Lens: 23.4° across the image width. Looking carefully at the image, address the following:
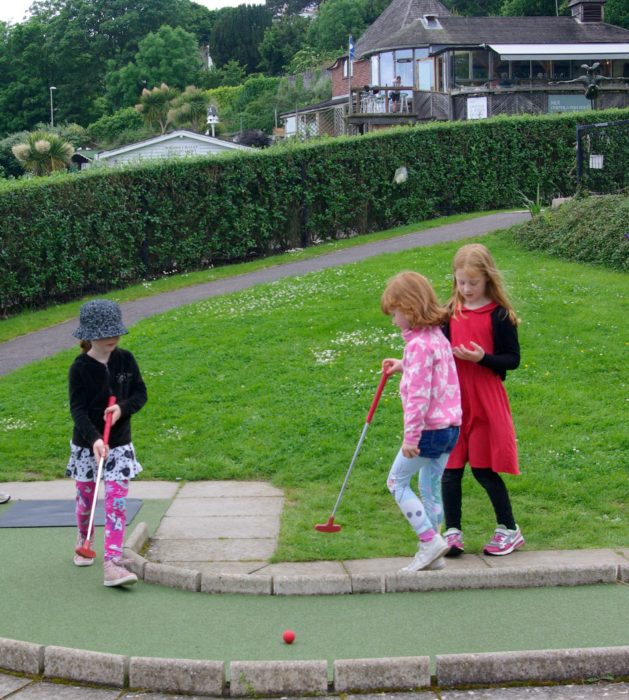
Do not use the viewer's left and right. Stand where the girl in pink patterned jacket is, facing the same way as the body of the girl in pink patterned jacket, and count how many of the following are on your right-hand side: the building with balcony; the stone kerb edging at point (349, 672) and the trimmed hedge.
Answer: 2

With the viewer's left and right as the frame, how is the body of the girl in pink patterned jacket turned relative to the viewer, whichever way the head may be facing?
facing to the left of the viewer

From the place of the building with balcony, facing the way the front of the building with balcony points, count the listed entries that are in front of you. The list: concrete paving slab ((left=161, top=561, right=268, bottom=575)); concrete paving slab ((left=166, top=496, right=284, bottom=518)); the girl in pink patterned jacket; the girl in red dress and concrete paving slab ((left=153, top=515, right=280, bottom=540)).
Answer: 5

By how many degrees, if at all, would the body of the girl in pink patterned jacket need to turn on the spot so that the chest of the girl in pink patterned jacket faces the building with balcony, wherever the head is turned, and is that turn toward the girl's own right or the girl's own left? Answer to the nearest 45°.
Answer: approximately 90° to the girl's own right

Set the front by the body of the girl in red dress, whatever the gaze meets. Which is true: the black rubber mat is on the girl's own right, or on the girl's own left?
on the girl's own right

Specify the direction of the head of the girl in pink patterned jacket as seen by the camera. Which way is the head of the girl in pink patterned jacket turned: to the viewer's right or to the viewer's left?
to the viewer's left

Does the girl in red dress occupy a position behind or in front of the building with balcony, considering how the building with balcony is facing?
in front

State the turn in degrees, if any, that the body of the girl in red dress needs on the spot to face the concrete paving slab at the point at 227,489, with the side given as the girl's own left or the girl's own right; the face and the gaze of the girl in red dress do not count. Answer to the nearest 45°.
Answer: approximately 90° to the girl's own right

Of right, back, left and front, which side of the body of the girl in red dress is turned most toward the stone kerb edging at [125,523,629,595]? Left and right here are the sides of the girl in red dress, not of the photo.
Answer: front

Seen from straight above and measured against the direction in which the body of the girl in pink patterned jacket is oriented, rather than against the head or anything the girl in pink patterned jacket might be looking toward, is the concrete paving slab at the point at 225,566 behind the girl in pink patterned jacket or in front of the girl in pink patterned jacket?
in front

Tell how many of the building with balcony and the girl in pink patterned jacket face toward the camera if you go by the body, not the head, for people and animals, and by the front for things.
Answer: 1

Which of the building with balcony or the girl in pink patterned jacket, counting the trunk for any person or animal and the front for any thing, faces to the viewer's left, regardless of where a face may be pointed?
the girl in pink patterned jacket

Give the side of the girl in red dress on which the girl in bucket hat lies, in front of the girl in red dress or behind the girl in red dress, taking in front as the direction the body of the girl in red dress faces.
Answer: in front

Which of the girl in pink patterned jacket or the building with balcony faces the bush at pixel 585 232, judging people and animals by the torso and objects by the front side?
the building with balcony

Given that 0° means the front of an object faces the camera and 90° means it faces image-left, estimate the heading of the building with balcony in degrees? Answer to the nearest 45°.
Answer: approximately 0°
